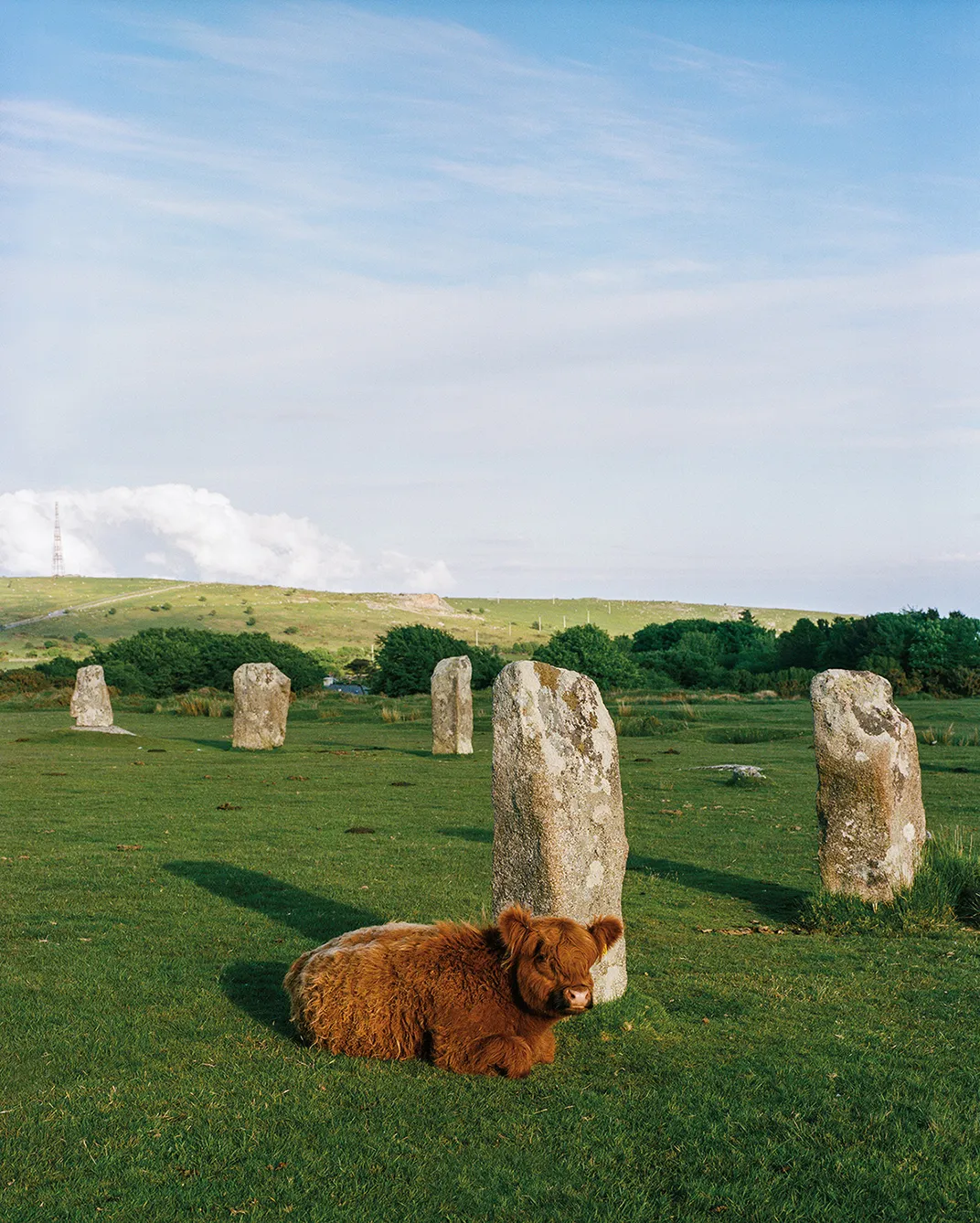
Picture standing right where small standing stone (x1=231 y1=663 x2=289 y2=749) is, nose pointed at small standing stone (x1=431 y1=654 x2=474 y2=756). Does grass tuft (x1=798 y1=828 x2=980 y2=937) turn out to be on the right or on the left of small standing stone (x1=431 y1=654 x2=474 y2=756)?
right

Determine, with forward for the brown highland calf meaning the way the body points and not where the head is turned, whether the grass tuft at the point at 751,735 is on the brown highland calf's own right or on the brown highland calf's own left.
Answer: on the brown highland calf's own left

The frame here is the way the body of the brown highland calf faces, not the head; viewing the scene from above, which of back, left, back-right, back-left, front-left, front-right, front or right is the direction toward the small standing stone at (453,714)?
back-left

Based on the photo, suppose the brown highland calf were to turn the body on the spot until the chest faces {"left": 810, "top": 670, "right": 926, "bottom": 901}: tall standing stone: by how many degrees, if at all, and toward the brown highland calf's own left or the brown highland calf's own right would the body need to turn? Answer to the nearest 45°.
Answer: approximately 90° to the brown highland calf's own left

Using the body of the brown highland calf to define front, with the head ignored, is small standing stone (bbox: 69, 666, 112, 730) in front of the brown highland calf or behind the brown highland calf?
behind

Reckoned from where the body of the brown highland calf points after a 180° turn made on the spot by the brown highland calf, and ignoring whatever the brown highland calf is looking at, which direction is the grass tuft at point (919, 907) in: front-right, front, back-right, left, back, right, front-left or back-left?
right

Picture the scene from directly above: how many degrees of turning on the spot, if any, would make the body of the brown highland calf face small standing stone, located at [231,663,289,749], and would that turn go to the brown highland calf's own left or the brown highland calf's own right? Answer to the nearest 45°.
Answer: approximately 135° to the brown highland calf's own left

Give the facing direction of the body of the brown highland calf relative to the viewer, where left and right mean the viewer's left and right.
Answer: facing the viewer and to the right of the viewer
